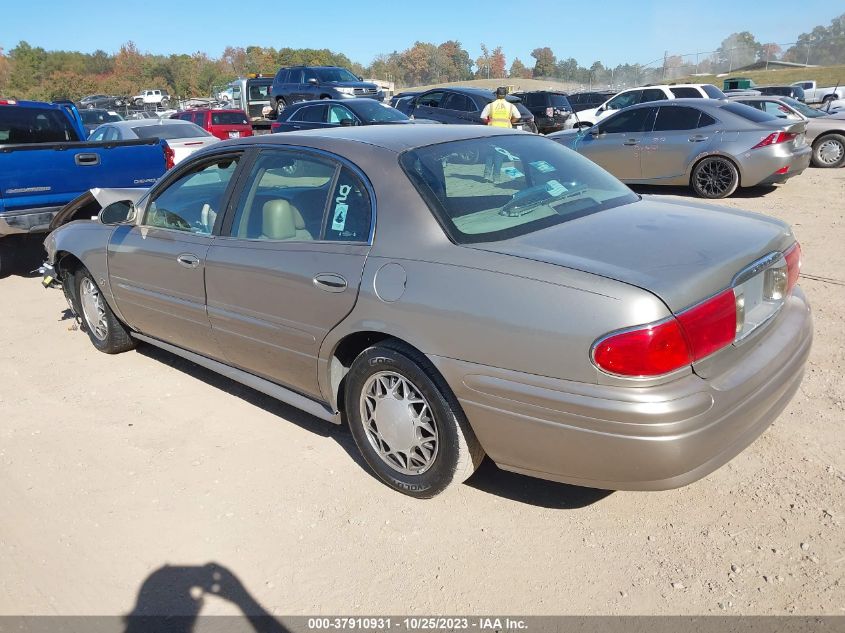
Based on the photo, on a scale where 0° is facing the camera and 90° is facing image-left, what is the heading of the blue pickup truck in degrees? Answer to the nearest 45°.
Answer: approximately 135°

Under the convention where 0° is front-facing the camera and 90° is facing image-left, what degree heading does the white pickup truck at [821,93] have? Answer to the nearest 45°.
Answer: approximately 90°

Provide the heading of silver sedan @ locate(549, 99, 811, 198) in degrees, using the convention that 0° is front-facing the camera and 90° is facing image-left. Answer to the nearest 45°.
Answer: approximately 135°

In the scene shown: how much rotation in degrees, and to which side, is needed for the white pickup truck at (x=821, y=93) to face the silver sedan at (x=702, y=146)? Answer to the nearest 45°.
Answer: approximately 90° to its left

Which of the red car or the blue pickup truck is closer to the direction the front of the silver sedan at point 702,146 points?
the red car
